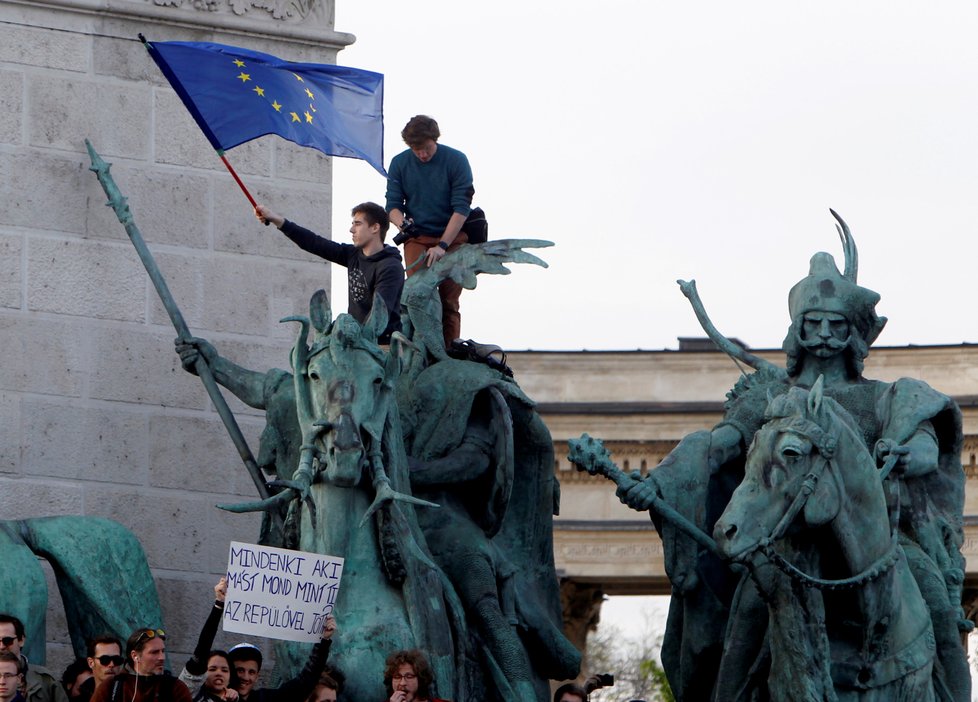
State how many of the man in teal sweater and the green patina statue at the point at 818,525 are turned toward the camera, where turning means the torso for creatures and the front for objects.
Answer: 2

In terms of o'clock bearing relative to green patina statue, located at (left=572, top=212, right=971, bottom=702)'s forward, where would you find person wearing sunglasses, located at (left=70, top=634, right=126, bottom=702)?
The person wearing sunglasses is roughly at 2 o'clock from the green patina statue.

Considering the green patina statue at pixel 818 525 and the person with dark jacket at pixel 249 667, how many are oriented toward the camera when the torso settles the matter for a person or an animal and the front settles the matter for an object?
2

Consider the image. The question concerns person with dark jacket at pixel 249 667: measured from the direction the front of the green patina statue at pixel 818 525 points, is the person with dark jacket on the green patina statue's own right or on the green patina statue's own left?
on the green patina statue's own right

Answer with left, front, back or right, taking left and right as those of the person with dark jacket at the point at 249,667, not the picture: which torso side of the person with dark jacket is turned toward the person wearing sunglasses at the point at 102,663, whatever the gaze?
right

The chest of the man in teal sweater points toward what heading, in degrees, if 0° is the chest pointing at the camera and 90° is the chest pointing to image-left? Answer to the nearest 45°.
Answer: approximately 0°

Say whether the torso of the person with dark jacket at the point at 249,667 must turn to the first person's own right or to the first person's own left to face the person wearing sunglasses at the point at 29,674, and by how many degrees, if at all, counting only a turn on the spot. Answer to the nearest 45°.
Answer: approximately 90° to the first person's own right
